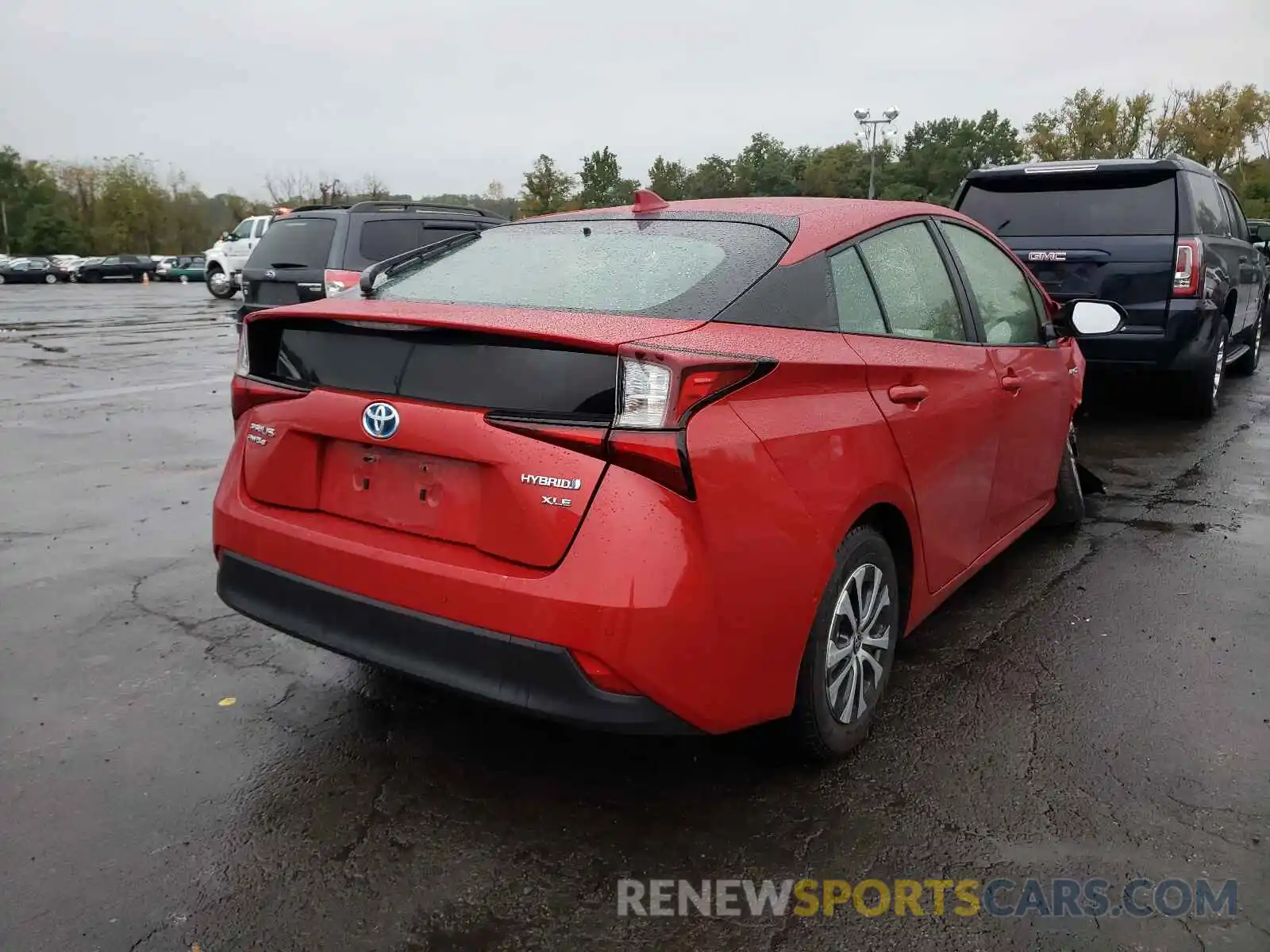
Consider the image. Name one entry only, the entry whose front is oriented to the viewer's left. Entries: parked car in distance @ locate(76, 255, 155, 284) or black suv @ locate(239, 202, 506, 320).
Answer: the parked car in distance

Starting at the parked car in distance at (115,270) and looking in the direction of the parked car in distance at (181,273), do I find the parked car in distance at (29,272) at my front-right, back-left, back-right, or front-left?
back-right

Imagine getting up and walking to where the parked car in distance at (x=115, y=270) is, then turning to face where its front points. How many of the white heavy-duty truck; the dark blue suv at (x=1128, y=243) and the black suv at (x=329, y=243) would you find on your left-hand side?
3

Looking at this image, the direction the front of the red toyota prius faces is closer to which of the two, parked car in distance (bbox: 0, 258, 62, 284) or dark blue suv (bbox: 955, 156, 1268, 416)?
the dark blue suv

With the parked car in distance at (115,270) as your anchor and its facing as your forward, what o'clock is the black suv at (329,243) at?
The black suv is roughly at 9 o'clock from the parked car in distance.

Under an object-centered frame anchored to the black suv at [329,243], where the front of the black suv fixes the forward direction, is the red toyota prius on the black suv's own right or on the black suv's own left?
on the black suv's own right

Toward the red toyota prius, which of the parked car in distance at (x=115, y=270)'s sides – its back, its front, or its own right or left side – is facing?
left

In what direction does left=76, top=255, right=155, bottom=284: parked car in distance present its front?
to the viewer's left

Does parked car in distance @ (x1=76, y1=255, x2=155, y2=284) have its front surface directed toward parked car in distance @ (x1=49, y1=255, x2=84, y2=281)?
yes

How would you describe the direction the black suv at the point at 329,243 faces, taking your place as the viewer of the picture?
facing away from the viewer and to the right of the viewer

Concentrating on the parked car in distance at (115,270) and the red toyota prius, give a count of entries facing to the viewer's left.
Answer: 1

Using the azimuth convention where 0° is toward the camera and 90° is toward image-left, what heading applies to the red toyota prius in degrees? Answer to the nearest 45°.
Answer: approximately 225°

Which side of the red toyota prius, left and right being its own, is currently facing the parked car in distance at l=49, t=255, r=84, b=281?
left

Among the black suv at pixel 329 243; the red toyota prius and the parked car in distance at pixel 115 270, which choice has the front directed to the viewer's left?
the parked car in distance
